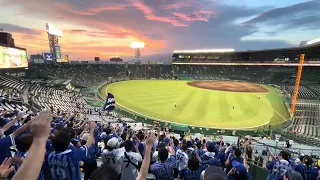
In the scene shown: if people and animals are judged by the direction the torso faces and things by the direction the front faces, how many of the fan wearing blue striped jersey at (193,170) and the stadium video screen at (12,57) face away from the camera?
1

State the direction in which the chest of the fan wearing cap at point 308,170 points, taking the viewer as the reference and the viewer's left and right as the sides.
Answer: facing away from the viewer

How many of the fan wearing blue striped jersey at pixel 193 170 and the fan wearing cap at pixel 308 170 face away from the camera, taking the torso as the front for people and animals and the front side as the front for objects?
2

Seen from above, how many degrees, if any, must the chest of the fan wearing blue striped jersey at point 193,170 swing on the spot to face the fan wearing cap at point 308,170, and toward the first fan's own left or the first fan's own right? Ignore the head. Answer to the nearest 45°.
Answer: approximately 45° to the first fan's own right

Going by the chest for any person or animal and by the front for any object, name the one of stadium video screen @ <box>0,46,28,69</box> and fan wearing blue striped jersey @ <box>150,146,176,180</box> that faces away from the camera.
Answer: the fan wearing blue striped jersey

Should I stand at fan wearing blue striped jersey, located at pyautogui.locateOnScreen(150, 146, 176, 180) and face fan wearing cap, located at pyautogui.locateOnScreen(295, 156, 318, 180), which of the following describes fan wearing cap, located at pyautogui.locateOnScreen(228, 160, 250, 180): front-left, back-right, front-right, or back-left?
front-right

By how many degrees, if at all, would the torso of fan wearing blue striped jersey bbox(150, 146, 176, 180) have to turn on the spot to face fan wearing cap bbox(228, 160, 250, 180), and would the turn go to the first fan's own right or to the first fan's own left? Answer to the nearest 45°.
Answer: approximately 90° to the first fan's own right

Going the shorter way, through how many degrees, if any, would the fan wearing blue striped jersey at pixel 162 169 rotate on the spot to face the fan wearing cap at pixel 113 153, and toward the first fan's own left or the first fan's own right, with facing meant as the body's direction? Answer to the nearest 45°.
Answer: approximately 45° to the first fan's own left

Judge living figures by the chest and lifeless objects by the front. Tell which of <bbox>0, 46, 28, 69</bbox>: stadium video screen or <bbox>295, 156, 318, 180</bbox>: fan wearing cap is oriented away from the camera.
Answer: the fan wearing cap

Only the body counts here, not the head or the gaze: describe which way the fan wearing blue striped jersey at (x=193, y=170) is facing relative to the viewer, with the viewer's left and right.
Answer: facing away from the viewer

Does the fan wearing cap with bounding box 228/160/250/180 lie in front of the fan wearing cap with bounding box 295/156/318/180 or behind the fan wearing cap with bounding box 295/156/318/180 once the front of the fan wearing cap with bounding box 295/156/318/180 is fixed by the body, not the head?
behind

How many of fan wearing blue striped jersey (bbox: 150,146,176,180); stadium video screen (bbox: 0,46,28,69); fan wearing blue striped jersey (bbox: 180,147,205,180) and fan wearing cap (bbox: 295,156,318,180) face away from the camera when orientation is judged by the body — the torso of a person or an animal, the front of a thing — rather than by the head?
3

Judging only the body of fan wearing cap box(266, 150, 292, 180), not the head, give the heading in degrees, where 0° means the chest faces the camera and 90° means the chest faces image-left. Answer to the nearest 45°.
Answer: approximately 135°

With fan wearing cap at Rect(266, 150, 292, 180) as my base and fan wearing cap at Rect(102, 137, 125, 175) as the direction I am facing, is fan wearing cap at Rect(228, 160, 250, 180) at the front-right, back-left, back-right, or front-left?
front-left

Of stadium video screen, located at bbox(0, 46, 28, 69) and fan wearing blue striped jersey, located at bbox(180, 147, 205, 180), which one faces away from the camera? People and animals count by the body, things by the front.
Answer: the fan wearing blue striped jersey

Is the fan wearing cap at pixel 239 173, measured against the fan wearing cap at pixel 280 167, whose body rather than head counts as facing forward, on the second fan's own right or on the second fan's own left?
on the second fan's own left

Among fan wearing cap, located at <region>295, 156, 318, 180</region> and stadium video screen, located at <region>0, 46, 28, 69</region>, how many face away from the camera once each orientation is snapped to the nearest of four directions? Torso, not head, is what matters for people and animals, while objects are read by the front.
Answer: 1

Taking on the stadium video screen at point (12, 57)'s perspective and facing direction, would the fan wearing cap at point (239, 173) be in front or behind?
in front
